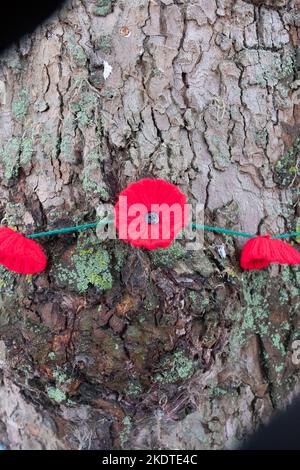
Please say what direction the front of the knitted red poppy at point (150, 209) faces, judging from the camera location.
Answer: facing the viewer
